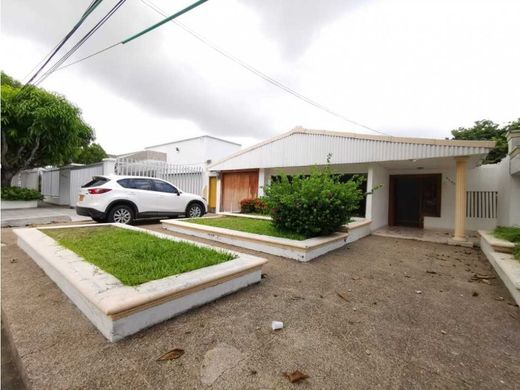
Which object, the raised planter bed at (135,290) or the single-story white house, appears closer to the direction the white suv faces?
the single-story white house

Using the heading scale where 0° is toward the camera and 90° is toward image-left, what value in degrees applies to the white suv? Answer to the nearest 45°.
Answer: approximately 225°

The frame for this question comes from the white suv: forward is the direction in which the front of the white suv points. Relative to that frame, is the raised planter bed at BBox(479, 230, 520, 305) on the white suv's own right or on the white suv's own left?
on the white suv's own right

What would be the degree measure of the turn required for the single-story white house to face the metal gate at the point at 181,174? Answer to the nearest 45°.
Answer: approximately 45° to its right

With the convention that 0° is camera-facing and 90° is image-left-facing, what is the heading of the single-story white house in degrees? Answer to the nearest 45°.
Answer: approximately 45°

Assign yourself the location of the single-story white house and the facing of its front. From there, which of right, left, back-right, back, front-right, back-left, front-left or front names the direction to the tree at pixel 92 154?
front-right
